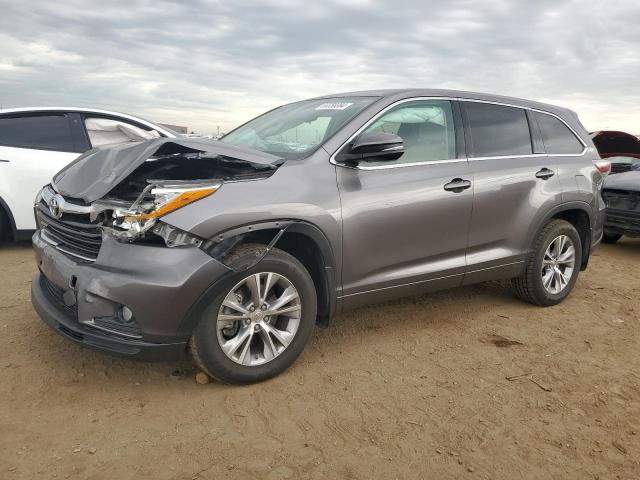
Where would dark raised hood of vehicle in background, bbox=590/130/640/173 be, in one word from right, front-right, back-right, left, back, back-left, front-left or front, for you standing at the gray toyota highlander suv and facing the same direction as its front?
back

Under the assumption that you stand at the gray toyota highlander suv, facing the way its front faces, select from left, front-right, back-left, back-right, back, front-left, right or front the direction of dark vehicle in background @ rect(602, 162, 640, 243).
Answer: back

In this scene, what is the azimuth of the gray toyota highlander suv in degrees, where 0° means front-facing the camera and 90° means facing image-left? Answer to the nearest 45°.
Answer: approximately 45°

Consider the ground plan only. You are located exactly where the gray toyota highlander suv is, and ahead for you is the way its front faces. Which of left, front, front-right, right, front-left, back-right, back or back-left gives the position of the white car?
right
